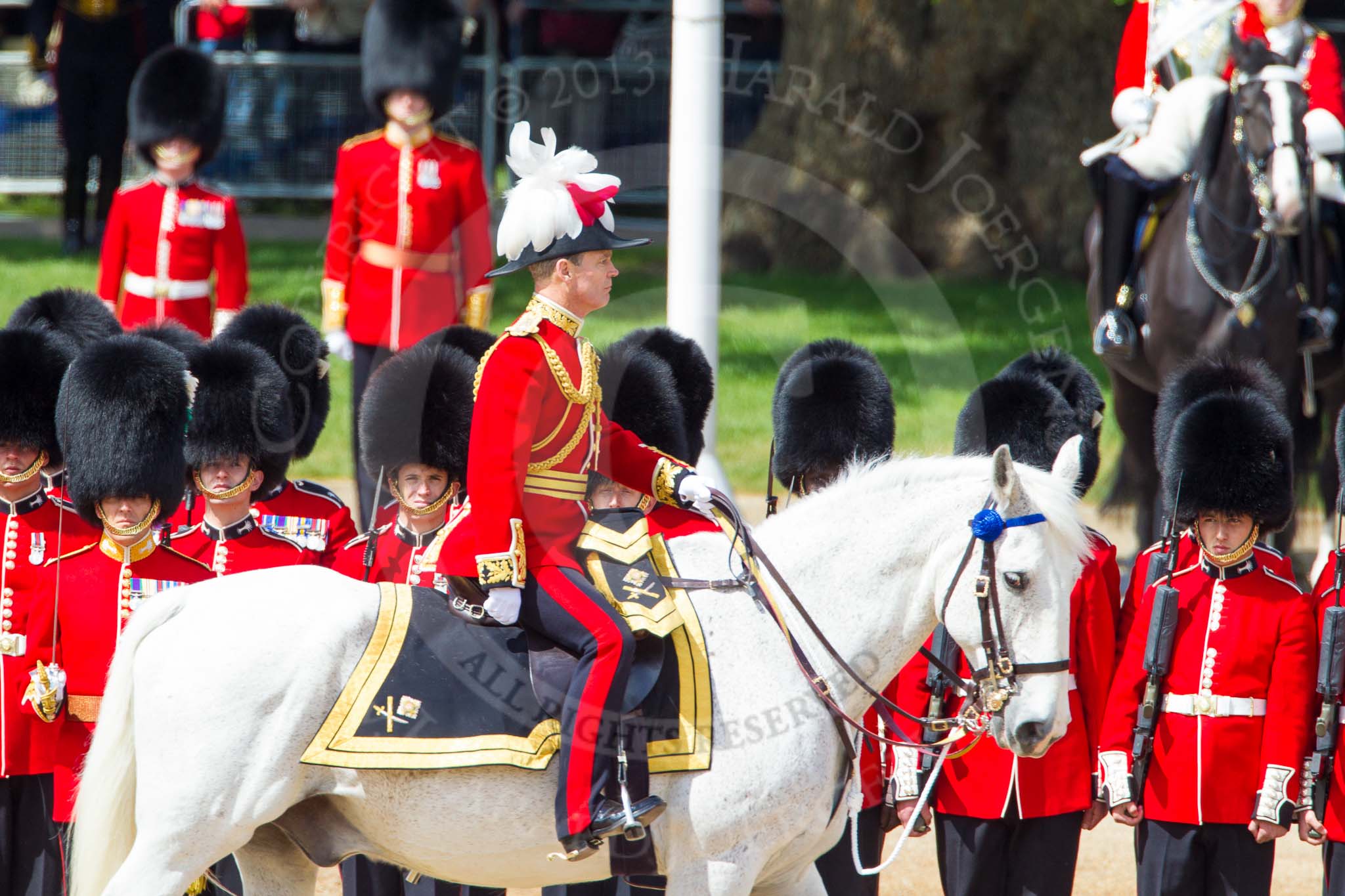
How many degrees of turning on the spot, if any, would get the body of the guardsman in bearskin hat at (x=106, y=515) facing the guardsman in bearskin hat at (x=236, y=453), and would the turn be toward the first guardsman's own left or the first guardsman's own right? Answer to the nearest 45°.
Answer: approximately 135° to the first guardsman's own left

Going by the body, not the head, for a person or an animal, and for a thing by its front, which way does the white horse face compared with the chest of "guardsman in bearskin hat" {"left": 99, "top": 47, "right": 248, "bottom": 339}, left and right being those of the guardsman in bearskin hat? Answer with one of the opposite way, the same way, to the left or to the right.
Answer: to the left

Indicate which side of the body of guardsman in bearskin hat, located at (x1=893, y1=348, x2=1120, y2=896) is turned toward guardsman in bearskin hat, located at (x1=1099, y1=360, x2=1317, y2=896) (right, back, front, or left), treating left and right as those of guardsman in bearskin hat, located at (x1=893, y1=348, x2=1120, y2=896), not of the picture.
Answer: left

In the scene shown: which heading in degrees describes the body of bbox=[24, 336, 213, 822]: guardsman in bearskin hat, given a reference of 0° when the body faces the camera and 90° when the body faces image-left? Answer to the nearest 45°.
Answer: approximately 0°

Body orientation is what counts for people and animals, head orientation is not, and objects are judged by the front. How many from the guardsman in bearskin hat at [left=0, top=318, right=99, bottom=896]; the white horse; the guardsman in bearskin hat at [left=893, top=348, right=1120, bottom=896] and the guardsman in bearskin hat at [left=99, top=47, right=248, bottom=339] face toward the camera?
3

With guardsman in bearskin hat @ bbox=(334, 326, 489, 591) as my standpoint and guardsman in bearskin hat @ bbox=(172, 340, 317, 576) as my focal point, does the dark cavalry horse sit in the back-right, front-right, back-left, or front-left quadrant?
back-right

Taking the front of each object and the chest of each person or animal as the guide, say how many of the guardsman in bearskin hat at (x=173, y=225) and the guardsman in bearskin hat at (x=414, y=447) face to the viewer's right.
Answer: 0

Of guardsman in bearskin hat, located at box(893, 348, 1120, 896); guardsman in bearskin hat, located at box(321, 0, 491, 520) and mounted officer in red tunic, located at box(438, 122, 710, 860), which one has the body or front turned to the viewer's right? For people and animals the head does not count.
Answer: the mounted officer in red tunic

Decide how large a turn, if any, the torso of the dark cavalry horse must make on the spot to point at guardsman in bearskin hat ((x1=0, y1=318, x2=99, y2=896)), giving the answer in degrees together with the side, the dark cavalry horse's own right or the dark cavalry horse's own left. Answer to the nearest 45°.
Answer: approximately 45° to the dark cavalry horse's own right
